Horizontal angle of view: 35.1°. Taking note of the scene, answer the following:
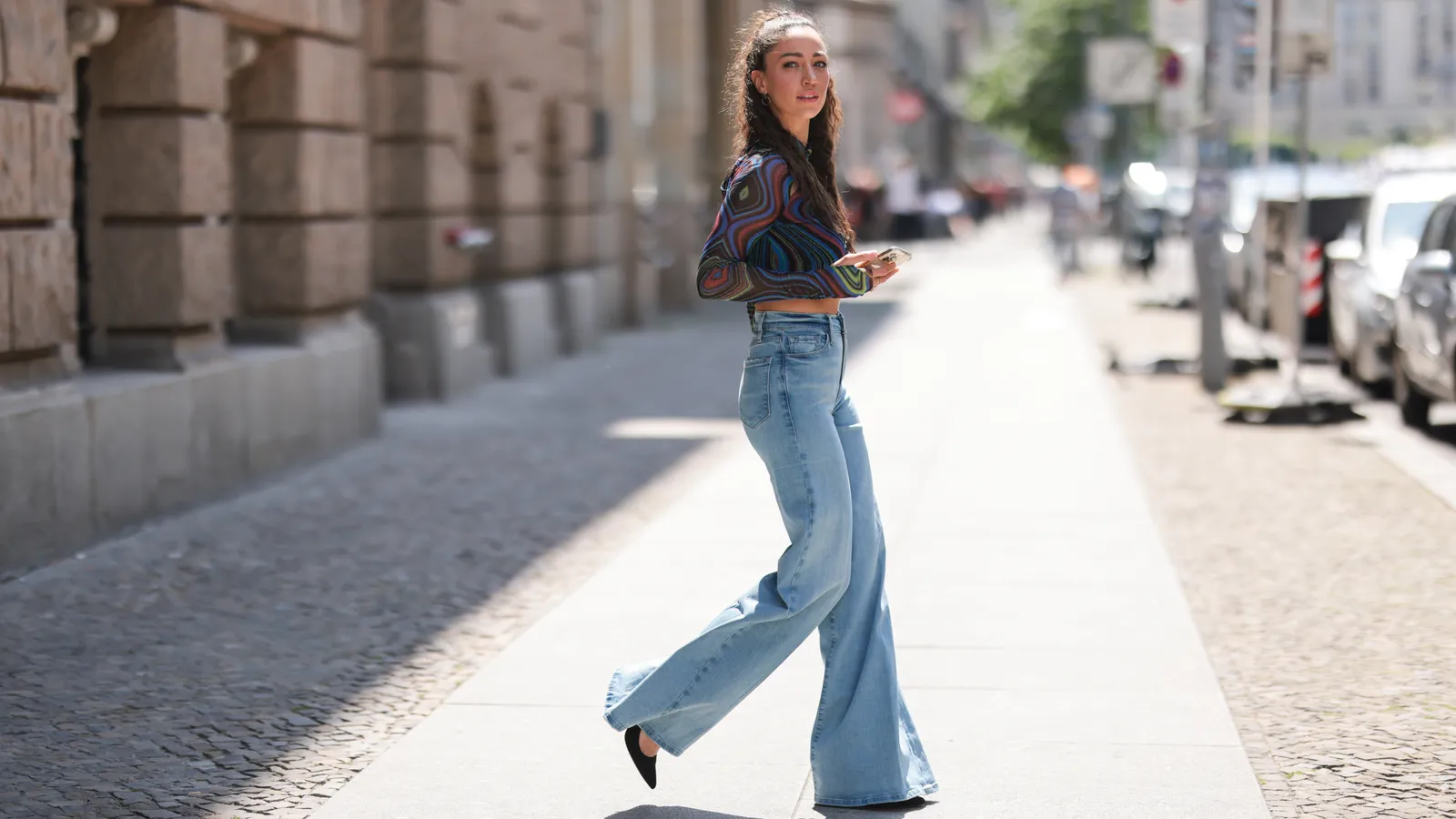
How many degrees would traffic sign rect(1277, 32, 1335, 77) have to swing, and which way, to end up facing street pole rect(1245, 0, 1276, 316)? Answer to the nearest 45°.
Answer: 0° — it already faces it

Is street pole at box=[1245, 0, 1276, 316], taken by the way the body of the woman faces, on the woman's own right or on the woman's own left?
on the woman's own left

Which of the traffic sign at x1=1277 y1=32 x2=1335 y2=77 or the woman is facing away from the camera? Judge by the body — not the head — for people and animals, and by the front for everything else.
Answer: the traffic sign

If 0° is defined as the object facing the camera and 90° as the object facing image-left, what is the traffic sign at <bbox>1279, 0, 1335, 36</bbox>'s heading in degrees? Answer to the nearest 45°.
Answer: approximately 180°

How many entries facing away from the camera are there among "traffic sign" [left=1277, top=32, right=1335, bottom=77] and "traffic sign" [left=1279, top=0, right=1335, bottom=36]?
2

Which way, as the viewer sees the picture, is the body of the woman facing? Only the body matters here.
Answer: to the viewer's right

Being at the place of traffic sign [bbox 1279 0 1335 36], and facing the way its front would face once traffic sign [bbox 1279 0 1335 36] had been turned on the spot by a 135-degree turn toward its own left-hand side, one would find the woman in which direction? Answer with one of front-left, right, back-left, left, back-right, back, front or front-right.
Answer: front-left

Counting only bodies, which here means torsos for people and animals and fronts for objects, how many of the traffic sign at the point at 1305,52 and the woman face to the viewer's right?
1

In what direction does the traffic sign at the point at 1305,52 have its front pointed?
away from the camera
